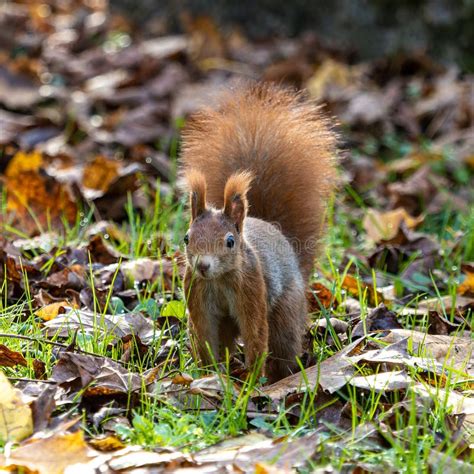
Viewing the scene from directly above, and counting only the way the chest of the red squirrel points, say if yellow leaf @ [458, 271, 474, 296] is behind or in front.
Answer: behind

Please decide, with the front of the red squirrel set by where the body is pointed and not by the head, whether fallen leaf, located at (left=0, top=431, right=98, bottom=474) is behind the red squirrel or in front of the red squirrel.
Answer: in front

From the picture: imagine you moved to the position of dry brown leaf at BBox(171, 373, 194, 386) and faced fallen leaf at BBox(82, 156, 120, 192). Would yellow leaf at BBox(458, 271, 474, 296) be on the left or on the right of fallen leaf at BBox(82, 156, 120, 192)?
right

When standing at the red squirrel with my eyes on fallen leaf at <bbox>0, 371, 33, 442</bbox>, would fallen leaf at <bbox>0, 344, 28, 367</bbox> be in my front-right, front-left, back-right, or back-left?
front-right

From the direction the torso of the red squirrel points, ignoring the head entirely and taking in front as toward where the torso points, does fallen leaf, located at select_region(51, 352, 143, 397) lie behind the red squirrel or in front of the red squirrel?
in front

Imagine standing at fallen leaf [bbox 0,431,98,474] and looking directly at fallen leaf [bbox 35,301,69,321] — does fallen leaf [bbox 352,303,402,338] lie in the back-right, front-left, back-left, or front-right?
front-right
